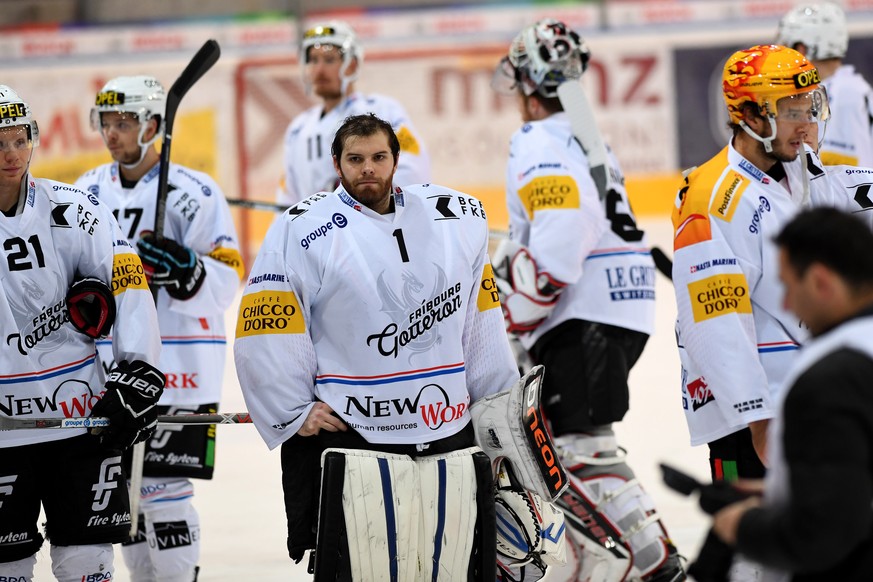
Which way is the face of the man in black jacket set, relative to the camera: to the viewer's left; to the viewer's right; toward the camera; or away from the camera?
to the viewer's left

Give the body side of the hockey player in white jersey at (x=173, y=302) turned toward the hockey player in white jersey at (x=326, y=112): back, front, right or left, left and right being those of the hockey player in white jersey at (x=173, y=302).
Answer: back

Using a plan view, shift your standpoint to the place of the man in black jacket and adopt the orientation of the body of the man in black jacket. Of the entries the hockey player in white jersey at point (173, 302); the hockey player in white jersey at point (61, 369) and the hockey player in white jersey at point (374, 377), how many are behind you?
0

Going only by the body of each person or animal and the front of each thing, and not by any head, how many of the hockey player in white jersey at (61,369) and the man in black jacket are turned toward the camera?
1

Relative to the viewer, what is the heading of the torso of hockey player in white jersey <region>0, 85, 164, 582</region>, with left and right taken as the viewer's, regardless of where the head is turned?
facing the viewer

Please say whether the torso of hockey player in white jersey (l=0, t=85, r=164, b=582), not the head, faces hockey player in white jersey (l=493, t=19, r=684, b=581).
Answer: no

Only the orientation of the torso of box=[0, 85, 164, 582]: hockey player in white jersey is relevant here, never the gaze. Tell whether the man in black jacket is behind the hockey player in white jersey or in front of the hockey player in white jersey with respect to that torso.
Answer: in front

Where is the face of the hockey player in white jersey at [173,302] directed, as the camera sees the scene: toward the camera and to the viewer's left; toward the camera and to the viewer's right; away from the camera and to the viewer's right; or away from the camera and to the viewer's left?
toward the camera and to the viewer's left

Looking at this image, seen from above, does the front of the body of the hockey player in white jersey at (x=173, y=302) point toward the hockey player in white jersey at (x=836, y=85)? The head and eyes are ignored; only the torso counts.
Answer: no

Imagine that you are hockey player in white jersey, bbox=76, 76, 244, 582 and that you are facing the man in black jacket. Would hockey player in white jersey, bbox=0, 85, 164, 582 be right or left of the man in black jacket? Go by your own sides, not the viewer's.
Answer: right

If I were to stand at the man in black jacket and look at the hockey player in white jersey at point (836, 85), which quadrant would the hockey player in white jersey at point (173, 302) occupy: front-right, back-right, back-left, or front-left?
front-left

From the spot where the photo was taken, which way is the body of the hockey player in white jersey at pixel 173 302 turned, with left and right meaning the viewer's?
facing the viewer and to the left of the viewer

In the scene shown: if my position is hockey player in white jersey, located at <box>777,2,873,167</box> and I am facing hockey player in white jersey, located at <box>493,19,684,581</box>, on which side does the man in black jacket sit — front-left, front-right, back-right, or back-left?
front-left

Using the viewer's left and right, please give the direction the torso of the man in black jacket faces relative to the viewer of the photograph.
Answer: facing to the left of the viewer

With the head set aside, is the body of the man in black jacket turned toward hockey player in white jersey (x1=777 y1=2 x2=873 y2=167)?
no
